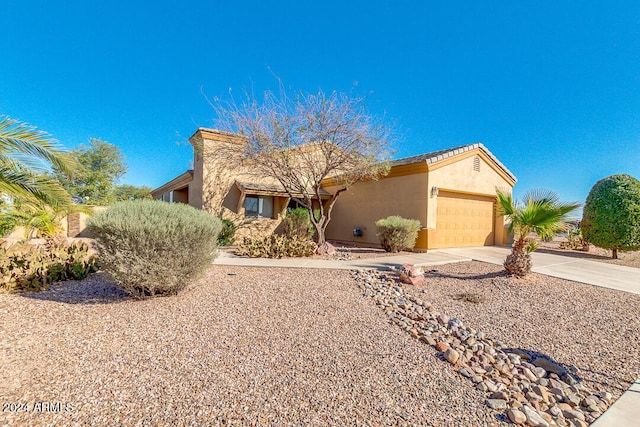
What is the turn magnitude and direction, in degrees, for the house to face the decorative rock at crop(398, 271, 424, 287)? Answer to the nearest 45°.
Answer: approximately 45° to its right

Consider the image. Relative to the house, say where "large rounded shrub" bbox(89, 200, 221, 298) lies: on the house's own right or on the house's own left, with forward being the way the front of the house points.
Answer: on the house's own right

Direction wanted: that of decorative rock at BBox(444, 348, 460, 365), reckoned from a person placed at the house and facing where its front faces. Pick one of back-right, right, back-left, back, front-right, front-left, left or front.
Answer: front-right

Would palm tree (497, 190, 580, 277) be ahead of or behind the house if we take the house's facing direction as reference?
ahead
